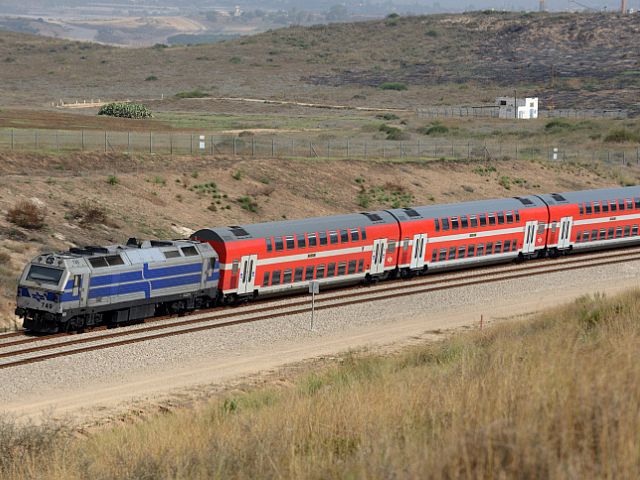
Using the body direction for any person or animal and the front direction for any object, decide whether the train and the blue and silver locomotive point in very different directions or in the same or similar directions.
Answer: same or similar directions

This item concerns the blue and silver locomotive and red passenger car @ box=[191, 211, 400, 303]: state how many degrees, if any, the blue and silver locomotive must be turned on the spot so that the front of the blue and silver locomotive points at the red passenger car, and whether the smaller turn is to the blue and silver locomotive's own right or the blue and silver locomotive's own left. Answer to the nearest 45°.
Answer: approximately 180°

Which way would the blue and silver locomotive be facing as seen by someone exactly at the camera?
facing the viewer and to the left of the viewer
